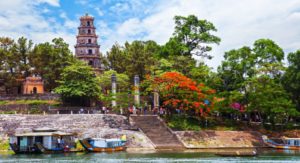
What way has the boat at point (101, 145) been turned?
to the viewer's left

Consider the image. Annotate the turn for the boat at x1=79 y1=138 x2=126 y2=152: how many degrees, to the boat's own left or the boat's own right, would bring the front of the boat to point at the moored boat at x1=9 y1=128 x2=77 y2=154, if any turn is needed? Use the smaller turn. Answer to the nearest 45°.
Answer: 0° — it already faces it
